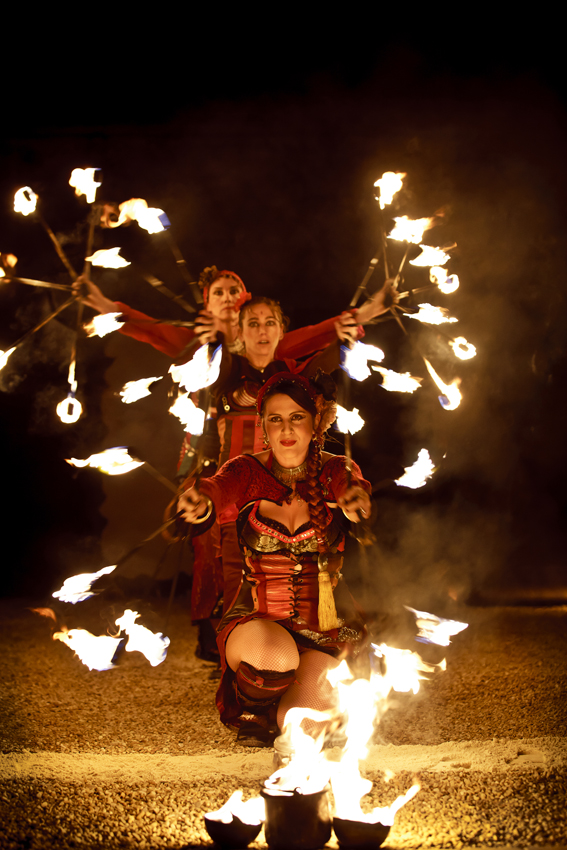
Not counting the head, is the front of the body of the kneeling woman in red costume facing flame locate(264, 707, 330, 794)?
yes

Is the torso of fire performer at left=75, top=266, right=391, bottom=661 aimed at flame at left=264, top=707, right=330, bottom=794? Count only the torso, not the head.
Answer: yes

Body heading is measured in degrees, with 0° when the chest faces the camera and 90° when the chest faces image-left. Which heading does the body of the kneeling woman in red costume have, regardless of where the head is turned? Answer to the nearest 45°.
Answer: approximately 0°

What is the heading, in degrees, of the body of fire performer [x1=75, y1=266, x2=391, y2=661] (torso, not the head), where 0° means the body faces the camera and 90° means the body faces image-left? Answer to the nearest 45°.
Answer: approximately 0°
